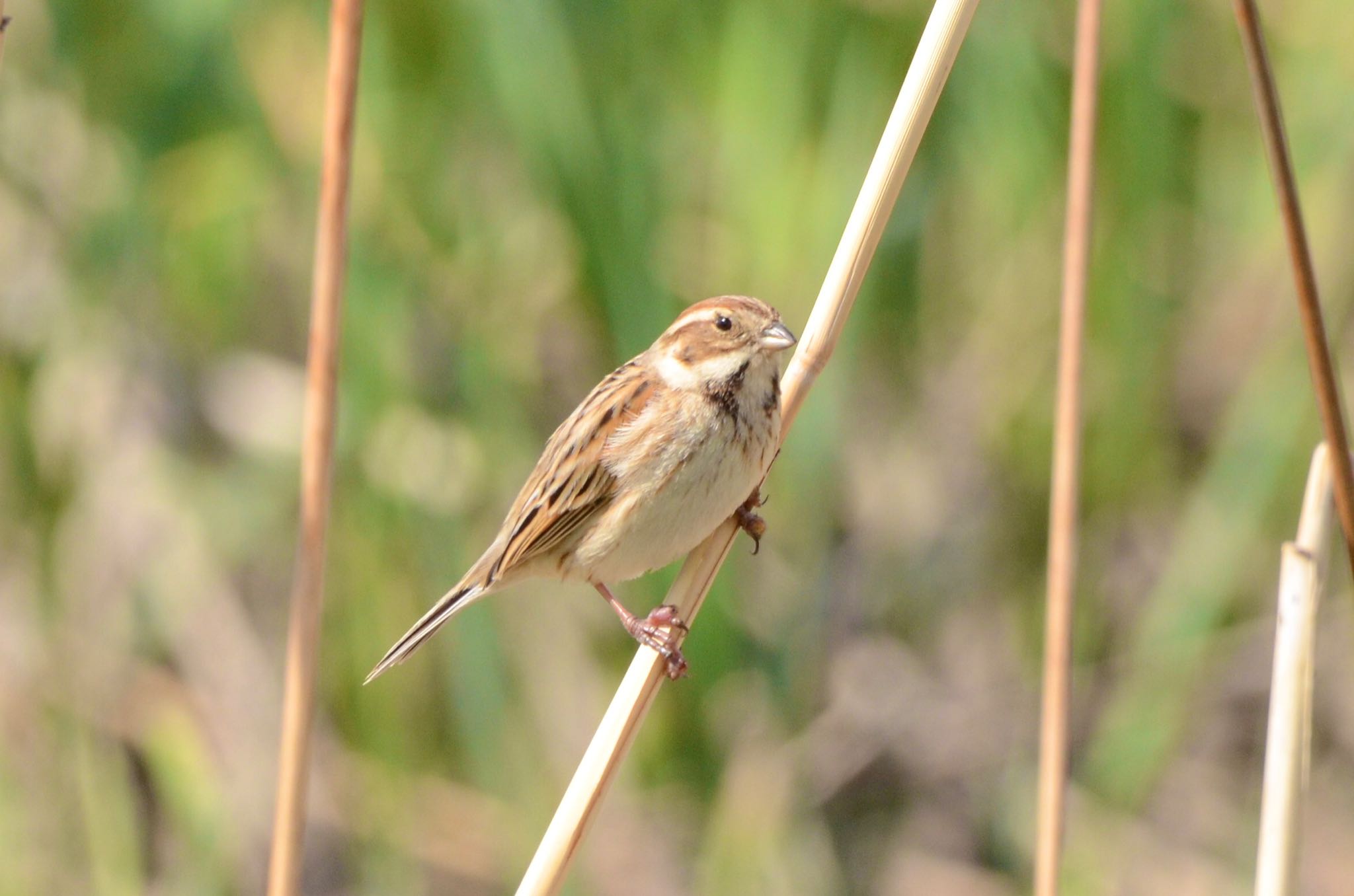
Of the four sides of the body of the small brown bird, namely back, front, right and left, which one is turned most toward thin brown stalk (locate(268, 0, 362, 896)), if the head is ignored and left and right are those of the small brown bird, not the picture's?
back

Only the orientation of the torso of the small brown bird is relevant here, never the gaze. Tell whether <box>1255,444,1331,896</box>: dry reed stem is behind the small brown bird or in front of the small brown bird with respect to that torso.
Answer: in front

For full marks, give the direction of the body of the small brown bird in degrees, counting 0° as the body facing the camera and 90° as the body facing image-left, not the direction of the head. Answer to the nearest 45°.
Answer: approximately 315°
